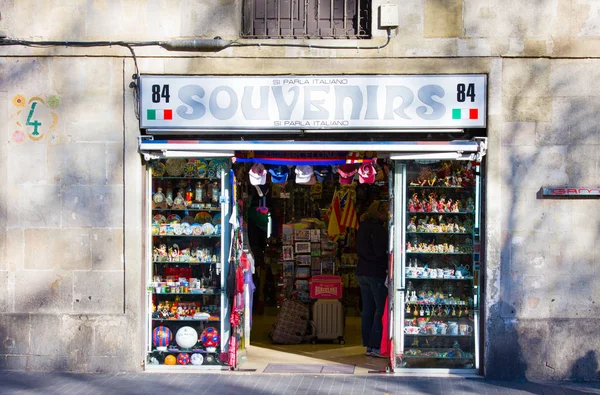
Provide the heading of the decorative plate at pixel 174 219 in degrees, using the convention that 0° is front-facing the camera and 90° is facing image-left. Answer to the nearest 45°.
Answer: approximately 0°

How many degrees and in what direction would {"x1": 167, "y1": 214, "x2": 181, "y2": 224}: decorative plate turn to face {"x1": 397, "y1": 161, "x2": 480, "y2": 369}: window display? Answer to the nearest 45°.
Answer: approximately 90° to its left

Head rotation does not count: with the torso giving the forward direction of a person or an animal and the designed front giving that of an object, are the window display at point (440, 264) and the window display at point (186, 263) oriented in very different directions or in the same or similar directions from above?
same or similar directions

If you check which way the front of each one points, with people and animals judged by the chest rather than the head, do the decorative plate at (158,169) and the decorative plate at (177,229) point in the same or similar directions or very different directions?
same or similar directions

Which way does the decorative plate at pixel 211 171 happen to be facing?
toward the camera

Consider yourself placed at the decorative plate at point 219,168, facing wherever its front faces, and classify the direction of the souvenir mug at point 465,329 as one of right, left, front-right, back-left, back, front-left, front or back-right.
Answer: left

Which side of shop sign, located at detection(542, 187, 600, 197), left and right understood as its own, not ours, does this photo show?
front

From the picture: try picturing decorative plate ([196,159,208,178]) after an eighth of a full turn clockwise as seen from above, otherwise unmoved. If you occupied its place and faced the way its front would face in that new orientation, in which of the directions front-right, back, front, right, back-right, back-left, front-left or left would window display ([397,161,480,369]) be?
back-left

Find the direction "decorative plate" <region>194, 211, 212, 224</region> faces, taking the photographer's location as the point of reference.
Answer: facing the viewer

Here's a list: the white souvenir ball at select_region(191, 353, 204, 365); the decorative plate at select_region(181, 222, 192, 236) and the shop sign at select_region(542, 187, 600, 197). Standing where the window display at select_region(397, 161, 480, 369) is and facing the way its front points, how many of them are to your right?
2

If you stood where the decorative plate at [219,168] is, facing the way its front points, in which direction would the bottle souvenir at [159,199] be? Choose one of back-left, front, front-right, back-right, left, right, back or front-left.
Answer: right

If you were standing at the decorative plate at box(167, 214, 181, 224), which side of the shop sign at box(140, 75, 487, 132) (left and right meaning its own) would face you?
right

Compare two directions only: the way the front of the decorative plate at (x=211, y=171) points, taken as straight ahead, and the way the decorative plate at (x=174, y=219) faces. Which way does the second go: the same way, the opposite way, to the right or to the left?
the same way

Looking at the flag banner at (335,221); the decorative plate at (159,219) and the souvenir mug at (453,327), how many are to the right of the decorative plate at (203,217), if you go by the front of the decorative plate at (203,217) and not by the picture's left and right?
1

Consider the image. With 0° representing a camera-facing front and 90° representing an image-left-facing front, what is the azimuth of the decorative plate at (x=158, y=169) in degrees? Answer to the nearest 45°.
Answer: approximately 0°

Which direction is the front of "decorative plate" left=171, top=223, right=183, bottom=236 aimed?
toward the camera

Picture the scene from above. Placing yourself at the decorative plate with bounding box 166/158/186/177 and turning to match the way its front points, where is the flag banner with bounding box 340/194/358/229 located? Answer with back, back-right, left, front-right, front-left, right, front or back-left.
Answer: back-left
